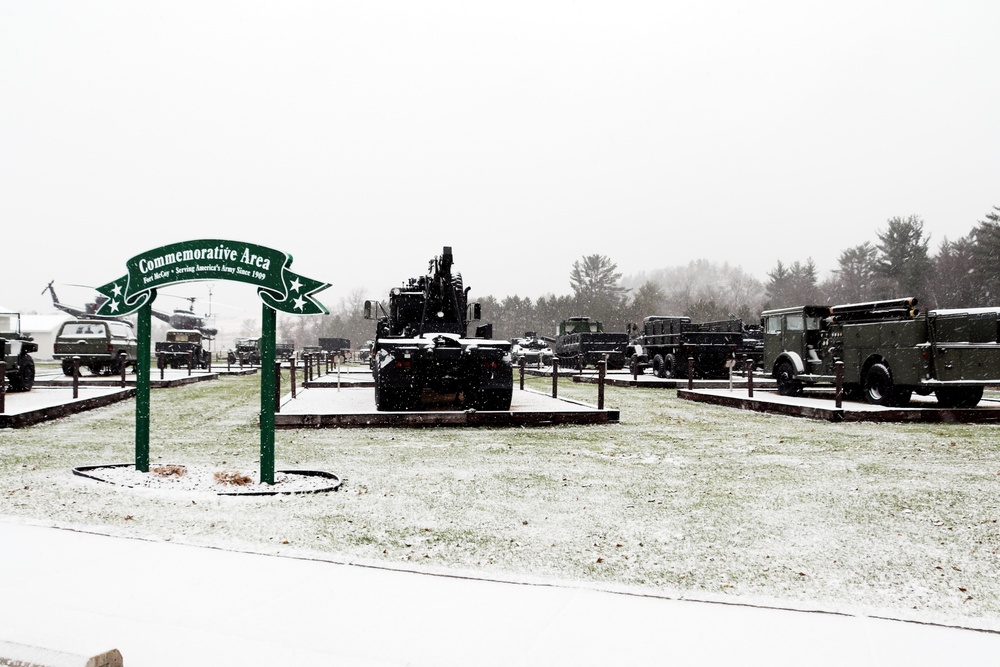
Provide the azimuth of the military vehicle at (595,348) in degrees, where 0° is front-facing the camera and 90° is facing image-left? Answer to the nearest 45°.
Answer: approximately 45°

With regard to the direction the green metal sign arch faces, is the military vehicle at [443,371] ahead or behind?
behind

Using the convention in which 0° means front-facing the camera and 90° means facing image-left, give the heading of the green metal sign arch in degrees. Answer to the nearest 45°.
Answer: approximately 45°

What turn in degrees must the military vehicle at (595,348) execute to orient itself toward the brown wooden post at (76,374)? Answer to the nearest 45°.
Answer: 0° — it already faces it

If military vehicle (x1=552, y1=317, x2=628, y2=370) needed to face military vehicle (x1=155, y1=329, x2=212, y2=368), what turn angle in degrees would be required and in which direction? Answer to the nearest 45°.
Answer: approximately 90° to its left

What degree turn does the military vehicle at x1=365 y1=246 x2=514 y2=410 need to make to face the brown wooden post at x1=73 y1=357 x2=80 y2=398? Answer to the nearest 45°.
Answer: approximately 45° to its left

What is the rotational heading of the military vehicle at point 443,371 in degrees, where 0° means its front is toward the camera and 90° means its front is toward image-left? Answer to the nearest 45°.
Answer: approximately 180°

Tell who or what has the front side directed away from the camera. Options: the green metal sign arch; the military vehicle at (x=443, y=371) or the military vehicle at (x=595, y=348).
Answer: the military vehicle at (x=443, y=371)

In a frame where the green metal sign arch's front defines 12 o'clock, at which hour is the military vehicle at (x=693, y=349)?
The military vehicle is roughly at 6 o'clock from the green metal sign arch.

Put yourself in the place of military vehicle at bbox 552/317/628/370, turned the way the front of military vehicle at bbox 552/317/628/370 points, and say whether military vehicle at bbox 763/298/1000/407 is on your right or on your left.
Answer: on your left

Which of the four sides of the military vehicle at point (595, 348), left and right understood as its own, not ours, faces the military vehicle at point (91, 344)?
front
